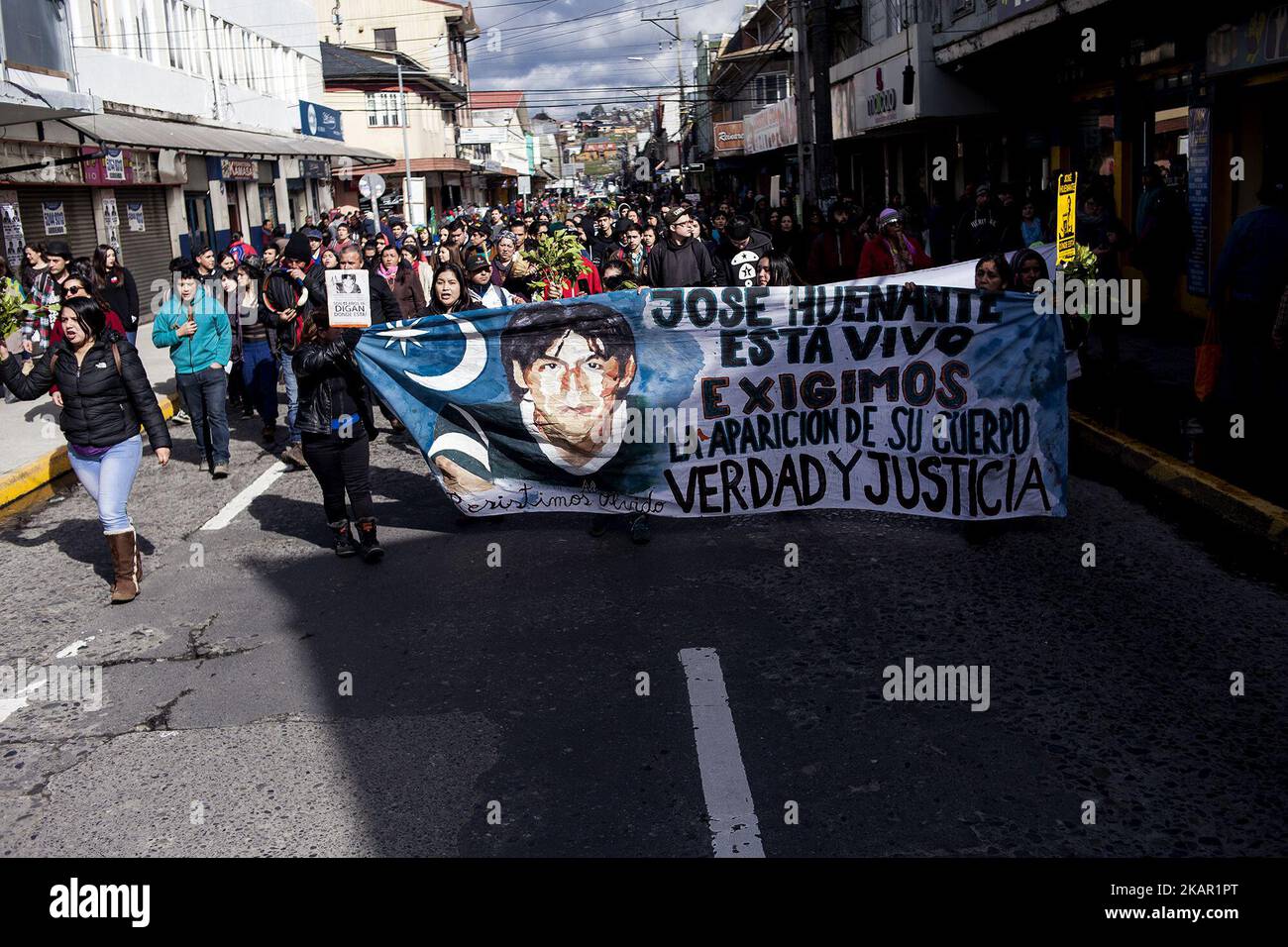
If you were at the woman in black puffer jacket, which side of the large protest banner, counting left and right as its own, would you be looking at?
right

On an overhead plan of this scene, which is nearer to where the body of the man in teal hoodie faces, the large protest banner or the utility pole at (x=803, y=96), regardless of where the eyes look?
the large protest banner

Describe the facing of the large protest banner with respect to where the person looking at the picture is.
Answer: facing the viewer

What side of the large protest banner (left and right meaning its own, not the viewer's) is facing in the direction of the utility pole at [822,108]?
back

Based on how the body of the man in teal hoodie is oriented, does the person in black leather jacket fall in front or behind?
in front

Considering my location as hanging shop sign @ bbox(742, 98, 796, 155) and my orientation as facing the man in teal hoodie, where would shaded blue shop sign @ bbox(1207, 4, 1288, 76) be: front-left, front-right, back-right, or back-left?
front-left

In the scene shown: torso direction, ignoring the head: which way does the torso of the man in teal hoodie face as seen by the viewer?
toward the camera

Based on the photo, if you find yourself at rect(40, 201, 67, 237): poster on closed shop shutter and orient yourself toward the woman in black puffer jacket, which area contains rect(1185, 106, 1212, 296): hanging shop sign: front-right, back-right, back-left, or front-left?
front-left

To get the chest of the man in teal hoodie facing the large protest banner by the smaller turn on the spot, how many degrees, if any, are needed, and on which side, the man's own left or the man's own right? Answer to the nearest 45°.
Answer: approximately 45° to the man's own left

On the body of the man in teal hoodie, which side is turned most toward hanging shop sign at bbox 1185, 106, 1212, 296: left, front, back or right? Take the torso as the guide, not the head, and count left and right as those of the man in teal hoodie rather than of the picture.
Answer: left

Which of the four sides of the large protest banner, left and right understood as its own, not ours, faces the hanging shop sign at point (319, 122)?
back

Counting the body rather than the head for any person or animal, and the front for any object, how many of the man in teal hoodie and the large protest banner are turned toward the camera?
2

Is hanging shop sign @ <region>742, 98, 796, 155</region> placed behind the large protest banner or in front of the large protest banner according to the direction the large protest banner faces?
behind

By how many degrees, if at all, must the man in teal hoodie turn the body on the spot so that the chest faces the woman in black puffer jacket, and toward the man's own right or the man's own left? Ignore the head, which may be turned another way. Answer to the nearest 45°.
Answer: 0° — they already face them

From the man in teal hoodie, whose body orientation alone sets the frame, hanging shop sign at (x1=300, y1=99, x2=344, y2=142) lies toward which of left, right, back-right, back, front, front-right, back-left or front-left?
back

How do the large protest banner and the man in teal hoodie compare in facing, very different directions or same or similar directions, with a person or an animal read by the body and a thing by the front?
same or similar directions
